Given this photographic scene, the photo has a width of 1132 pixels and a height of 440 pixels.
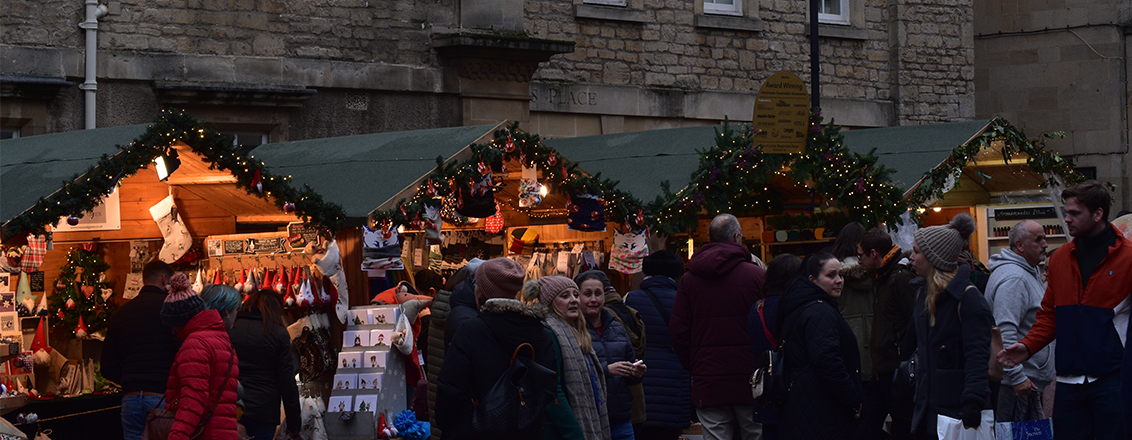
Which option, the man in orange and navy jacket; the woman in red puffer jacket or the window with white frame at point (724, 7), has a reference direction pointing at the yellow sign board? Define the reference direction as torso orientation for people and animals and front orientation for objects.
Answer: the window with white frame

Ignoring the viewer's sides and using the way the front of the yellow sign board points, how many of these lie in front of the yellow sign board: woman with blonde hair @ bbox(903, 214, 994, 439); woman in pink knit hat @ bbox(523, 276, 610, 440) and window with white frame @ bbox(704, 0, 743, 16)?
2

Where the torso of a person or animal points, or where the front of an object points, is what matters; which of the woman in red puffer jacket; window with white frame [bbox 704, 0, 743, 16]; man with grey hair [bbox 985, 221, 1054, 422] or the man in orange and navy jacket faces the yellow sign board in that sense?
the window with white frame

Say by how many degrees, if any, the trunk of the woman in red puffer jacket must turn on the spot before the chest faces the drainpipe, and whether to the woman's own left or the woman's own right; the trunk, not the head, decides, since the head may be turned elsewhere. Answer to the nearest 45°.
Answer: approximately 45° to the woman's own right

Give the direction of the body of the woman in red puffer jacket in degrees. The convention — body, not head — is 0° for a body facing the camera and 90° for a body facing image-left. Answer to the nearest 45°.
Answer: approximately 135°

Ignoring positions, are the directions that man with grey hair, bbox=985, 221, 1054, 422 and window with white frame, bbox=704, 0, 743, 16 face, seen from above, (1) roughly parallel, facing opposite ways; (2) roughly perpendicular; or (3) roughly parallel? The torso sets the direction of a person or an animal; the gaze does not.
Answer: roughly perpendicular

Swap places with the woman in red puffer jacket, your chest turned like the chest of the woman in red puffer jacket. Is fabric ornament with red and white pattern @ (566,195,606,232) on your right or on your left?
on your right

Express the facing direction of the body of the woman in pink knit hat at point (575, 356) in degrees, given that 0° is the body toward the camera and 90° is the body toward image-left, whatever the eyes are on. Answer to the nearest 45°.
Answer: approximately 315°

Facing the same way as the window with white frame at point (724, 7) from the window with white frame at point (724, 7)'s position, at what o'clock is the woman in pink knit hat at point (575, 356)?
The woman in pink knit hat is roughly at 12 o'clock from the window with white frame.

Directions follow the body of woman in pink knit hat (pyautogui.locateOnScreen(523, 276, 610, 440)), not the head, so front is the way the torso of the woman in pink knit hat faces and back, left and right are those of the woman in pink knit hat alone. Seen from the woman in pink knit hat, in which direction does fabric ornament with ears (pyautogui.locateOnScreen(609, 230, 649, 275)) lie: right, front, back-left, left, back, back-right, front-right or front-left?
back-left

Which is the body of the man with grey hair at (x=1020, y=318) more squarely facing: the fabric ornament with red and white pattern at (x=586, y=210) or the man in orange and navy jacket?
the man in orange and navy jacket
